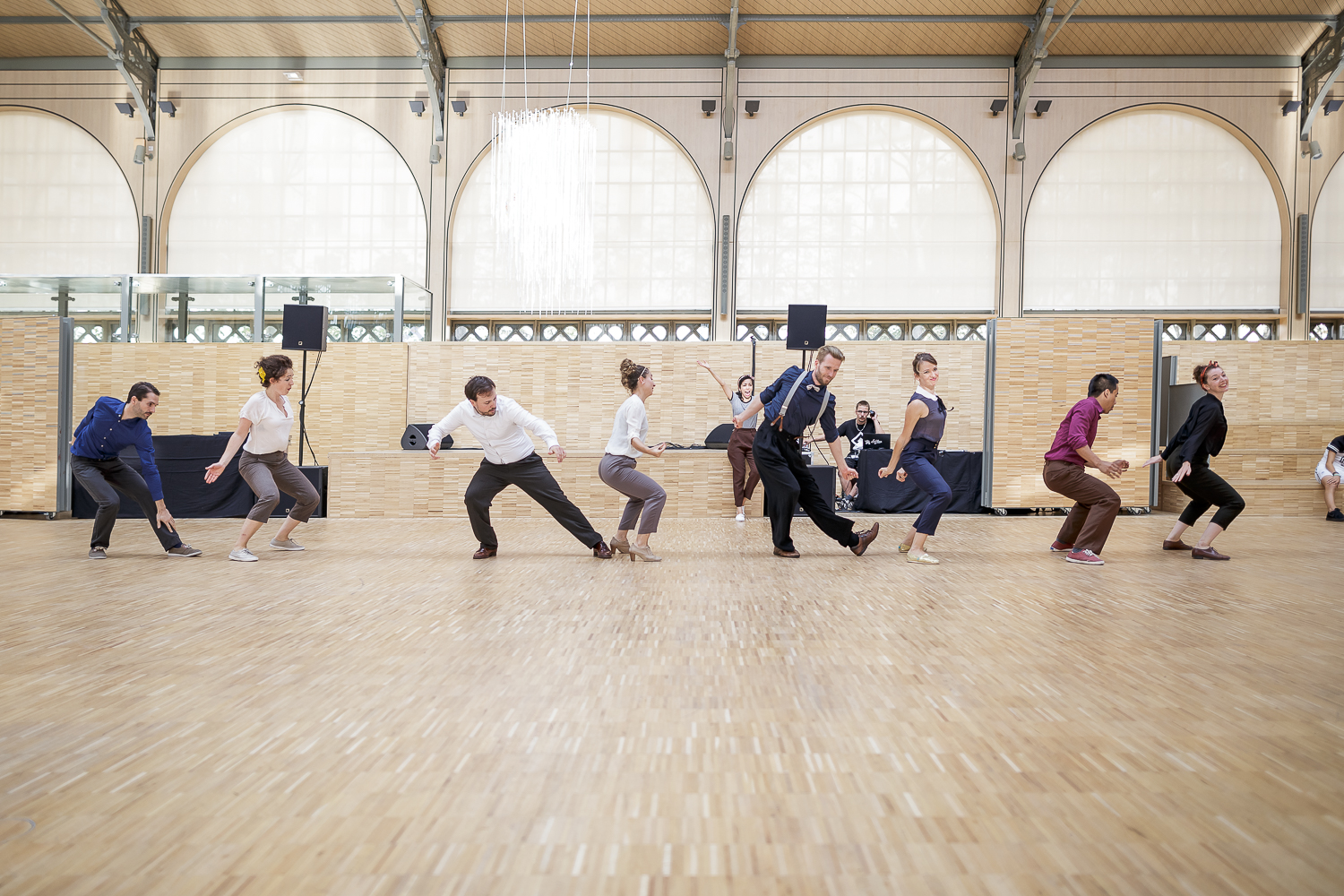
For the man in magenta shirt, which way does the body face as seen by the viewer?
to the viewer's right

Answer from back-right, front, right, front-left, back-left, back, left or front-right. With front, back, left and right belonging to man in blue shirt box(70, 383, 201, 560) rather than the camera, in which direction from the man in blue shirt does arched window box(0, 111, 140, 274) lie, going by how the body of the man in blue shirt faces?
back-left

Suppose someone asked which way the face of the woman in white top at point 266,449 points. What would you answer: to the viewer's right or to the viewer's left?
to the viewer's right

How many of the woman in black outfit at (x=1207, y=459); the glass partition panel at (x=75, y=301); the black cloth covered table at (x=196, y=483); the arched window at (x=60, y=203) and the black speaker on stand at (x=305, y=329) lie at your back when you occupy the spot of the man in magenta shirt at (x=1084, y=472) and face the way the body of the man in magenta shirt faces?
4

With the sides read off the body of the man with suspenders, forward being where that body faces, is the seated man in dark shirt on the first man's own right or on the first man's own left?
on the first man's own left

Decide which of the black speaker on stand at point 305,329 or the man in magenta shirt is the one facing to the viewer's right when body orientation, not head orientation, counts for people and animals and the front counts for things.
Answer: the man in magenta shirt

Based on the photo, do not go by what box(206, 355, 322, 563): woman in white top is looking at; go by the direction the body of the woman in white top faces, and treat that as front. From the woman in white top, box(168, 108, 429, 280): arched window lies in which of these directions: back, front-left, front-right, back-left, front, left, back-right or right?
back-left

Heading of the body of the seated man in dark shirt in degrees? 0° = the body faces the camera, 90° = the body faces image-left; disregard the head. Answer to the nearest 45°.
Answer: approximately 0°

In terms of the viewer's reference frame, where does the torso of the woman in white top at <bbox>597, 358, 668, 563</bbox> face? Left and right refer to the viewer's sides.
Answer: facing to the right of the viewer

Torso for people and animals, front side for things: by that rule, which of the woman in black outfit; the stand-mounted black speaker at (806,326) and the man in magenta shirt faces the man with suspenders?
the stand-mounted black speaker
